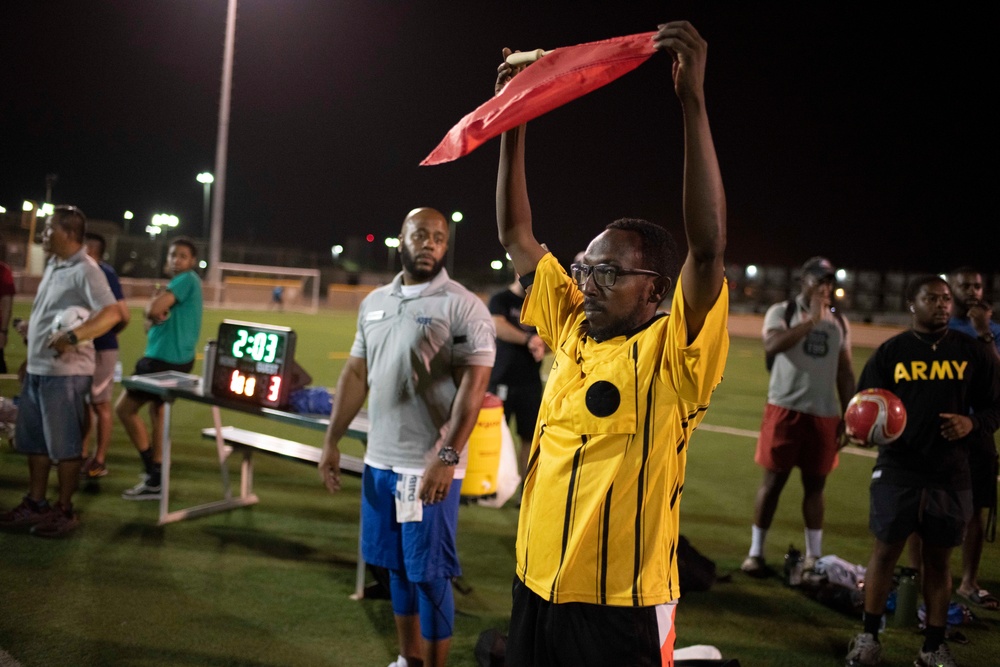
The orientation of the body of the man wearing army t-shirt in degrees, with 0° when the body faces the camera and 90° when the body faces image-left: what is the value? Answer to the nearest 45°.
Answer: approximately 0°

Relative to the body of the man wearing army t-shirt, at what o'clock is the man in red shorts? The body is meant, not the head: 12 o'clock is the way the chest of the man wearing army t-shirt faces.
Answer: The man in red shorts is roughly at 5 o'clock from the man wearing army t-shirt.

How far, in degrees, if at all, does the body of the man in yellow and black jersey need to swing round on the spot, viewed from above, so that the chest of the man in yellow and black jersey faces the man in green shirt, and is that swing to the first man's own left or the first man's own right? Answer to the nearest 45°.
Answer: approximately 90° to the first man's own right

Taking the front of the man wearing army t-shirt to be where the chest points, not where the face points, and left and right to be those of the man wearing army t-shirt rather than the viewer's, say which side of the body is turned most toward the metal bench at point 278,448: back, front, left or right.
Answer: right

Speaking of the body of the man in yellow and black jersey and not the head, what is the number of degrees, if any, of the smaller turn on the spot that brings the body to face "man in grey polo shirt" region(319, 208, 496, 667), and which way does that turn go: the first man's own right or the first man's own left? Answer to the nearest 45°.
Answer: approximately 90° to the first man's own right
